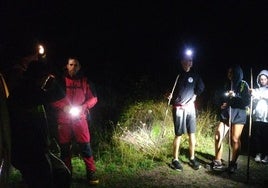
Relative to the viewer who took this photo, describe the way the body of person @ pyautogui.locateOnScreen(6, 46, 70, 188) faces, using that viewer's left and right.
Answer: facing to the right of the viewer

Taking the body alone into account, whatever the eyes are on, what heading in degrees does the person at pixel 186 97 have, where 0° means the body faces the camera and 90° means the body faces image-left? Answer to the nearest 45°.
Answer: approximately 0°

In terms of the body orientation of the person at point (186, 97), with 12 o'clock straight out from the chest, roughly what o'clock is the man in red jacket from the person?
The man in red jacket is roughly at 2 o'clock from the person.

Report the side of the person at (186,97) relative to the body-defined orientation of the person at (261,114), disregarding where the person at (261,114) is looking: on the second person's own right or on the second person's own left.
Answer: on the second person's own right

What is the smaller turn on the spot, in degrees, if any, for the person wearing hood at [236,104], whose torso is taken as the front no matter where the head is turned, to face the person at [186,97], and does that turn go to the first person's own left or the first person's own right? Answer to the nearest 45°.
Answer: approximately 45° to the first person's own right
